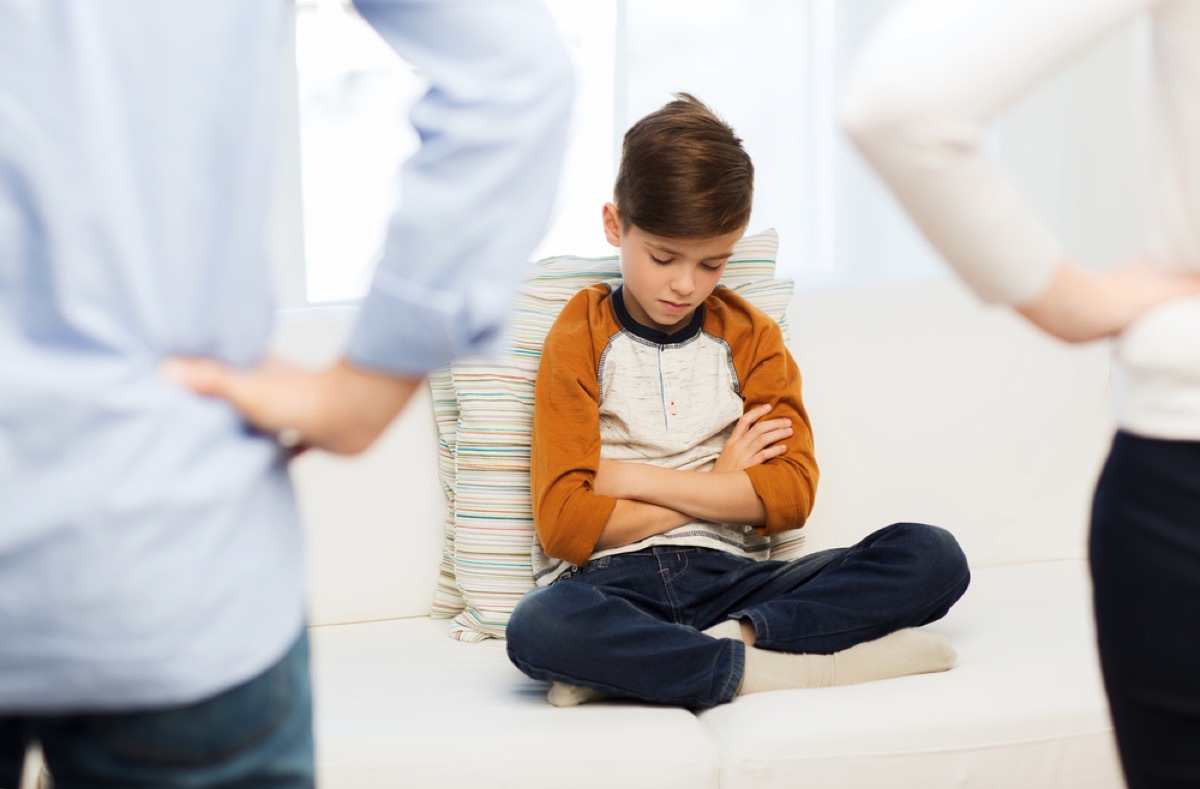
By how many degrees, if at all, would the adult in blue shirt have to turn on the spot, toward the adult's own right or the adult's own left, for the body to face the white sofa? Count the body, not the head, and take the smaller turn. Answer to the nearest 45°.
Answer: approximately 45° to the adult's own right

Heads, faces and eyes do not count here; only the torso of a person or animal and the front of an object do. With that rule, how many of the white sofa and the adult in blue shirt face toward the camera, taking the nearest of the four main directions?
1

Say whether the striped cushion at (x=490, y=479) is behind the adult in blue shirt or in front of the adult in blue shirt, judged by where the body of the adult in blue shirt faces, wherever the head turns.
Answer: in front

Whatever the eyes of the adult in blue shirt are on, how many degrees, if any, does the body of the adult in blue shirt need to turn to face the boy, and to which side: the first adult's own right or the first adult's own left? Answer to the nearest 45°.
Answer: approximately 45° to the first adult's own right

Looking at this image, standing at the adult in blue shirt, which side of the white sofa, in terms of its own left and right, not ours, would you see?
front

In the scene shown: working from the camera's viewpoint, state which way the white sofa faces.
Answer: facing the viewer

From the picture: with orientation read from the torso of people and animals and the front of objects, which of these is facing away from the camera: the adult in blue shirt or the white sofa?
the adult in blue shirt

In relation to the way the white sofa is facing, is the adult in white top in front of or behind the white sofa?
in front

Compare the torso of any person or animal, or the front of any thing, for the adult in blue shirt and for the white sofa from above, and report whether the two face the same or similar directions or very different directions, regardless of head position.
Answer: very different directions

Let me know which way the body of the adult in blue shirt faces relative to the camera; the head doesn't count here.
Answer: away from the camera

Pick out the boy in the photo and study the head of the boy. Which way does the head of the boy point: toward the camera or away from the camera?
toward the camera
